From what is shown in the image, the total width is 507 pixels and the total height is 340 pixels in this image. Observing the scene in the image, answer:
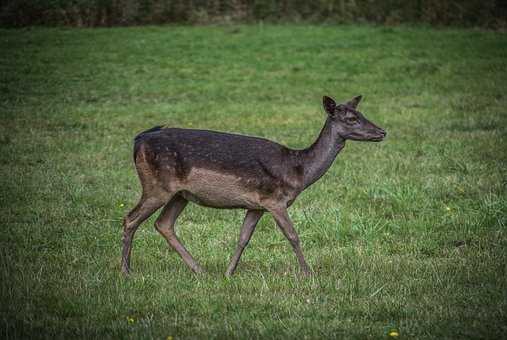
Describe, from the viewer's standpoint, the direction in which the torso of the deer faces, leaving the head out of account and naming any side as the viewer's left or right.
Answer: facing to the right of the viewer
